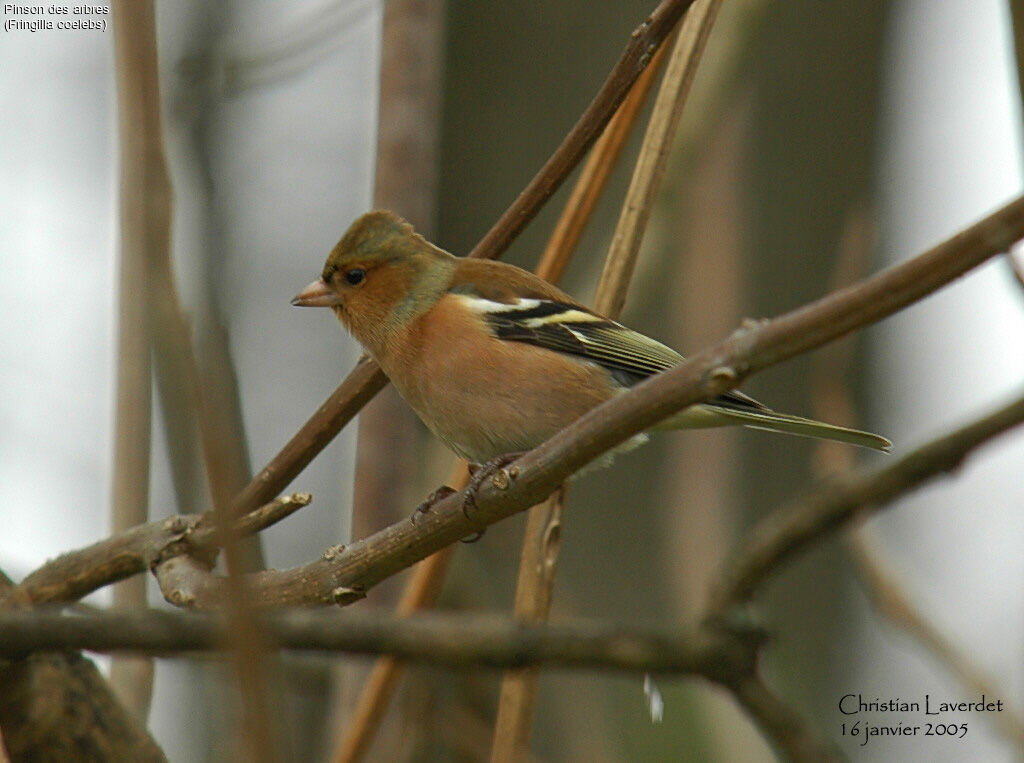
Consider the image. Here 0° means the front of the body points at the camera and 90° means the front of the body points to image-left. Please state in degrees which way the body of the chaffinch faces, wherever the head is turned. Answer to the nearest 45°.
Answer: approximately 90°

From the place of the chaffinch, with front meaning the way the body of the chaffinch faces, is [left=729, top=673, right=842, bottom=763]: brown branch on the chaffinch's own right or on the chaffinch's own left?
on the chaffinch's own left

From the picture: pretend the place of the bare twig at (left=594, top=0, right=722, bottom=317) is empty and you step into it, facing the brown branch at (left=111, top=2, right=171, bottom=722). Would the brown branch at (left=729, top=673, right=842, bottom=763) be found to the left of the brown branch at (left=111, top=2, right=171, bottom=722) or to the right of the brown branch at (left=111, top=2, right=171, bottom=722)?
left

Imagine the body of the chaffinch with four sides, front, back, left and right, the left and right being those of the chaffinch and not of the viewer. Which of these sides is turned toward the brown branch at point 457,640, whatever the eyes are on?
left
